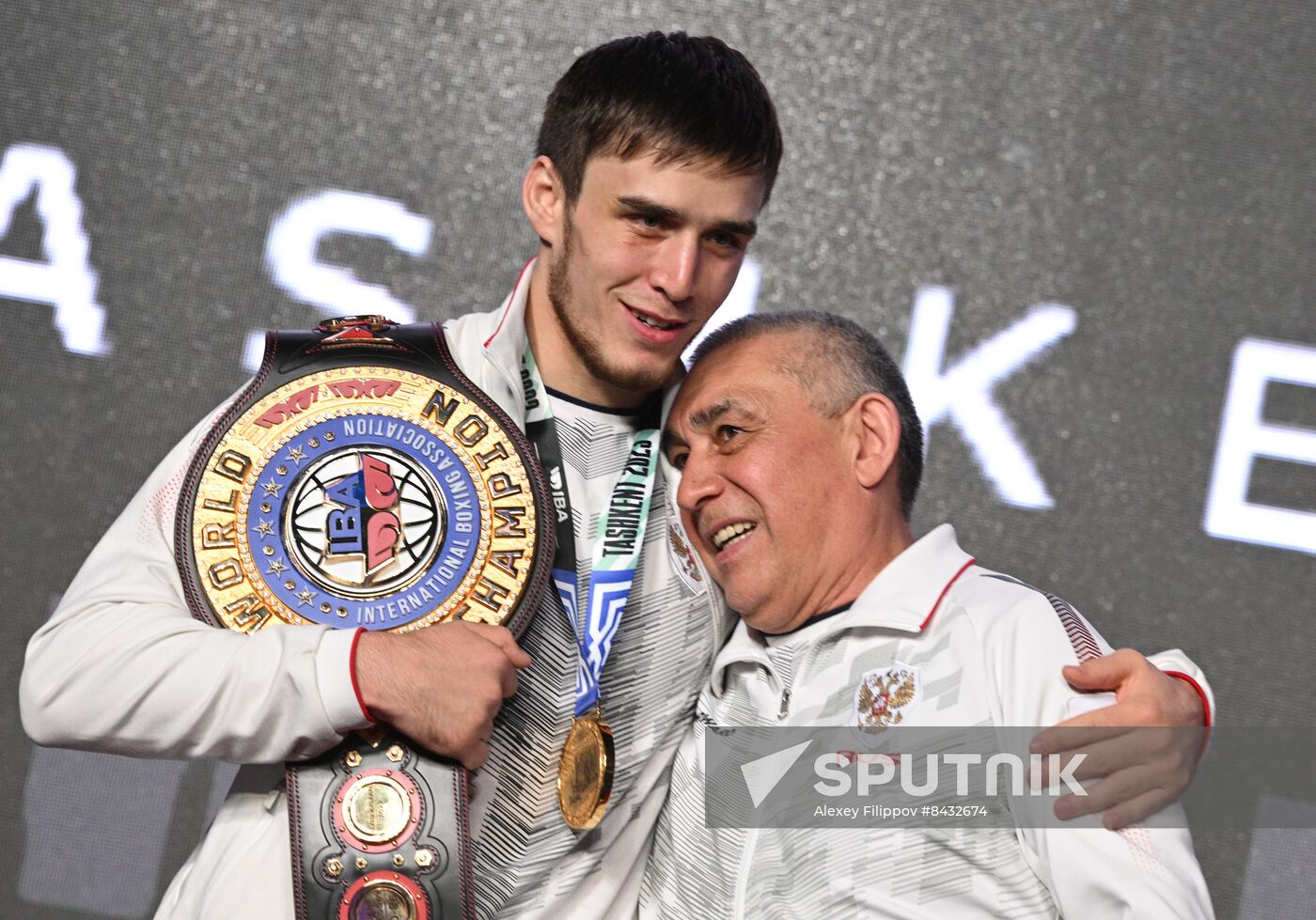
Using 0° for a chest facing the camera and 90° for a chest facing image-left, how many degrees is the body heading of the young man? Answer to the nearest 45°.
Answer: approximately 315°

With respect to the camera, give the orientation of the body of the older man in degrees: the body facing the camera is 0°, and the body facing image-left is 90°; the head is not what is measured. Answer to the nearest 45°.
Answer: approximately 45°
